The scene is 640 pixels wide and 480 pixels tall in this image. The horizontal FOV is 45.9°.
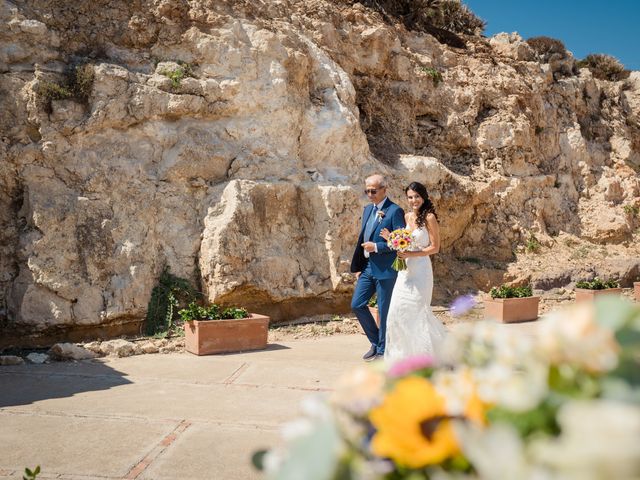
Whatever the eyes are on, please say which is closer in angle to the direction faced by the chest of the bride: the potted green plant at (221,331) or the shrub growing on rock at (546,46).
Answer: the potted green plant

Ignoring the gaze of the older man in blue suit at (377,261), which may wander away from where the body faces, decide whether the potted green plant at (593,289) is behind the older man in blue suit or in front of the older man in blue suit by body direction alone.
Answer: behind

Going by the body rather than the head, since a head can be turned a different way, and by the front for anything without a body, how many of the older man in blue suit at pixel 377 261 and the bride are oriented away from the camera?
0

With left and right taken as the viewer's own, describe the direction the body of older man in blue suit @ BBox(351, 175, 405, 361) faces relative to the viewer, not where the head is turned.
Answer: facing the viewer and to the left of the viewer

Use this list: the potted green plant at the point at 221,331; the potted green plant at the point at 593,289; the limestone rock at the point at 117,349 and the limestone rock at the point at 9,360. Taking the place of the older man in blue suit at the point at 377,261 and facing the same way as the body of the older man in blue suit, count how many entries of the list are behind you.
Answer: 1

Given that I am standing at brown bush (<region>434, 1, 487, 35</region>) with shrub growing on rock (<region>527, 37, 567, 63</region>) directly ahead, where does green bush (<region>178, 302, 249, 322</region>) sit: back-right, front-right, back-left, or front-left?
back-right

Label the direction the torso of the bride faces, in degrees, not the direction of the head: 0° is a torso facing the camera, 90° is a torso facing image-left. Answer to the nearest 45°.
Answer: approximately 45°

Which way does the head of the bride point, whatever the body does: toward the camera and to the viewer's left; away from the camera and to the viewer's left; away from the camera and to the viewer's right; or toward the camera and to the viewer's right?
toward the camera and to the viewer's left

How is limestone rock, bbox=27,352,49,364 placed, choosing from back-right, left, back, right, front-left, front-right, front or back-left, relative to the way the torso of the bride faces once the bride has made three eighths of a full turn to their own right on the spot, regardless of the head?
left

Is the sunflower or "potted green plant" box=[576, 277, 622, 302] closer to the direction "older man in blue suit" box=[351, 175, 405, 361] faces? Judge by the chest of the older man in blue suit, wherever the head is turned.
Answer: the sunflower

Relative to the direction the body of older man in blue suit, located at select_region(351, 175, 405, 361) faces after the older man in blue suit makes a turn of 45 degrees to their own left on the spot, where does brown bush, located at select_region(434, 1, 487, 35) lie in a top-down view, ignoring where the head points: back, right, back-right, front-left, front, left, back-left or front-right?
back

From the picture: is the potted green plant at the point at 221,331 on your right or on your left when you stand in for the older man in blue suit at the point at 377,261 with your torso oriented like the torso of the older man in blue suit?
on your right

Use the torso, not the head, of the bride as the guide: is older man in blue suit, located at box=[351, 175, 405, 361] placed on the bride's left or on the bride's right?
on the bride's right

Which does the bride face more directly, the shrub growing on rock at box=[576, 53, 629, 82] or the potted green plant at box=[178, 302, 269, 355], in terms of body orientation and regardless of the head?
the potted green plant
